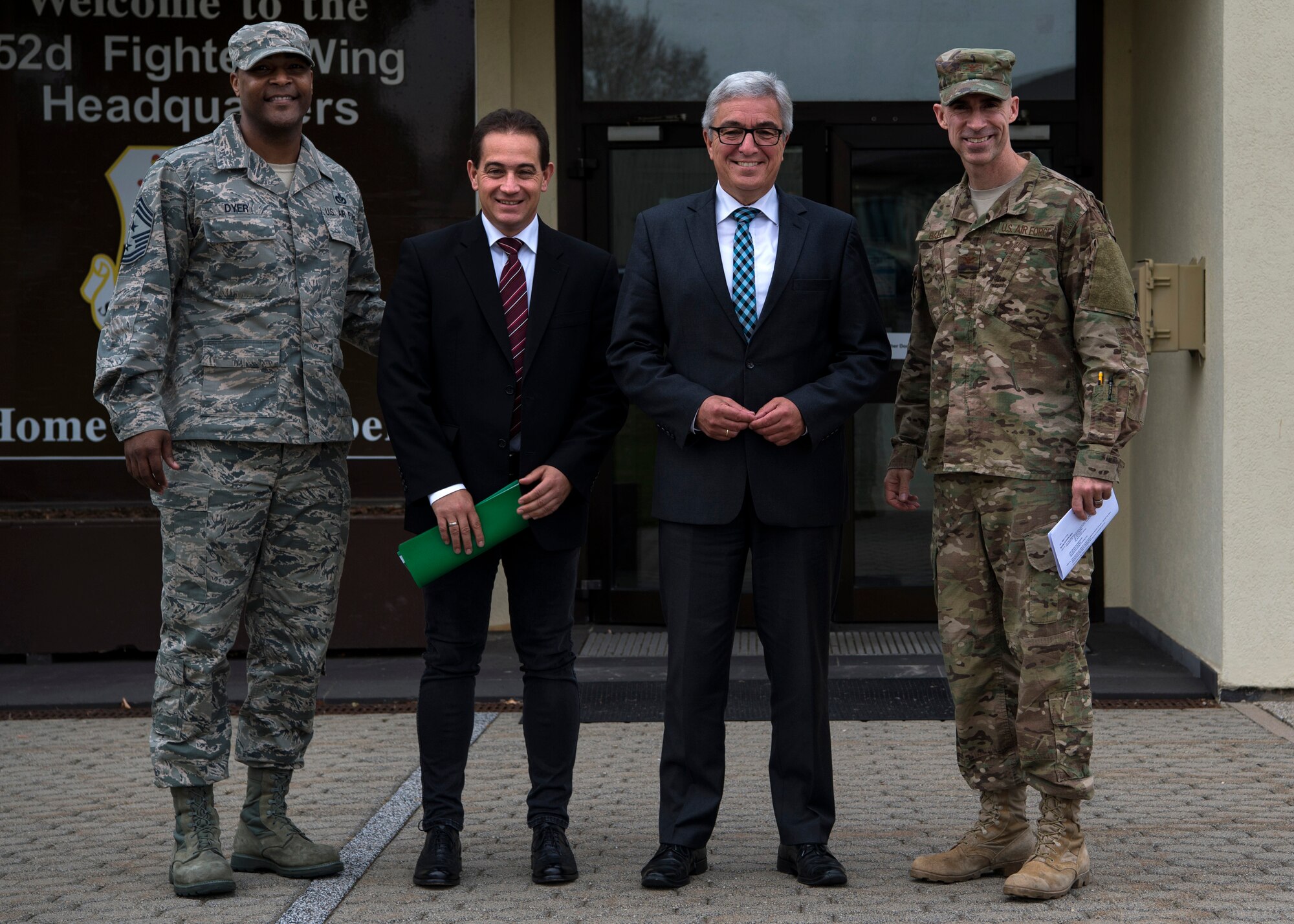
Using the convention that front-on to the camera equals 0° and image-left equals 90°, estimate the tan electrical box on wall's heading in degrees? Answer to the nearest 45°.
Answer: approximately 90°

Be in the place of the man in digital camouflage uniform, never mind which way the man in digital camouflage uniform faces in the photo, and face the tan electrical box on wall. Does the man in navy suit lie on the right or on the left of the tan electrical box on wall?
right

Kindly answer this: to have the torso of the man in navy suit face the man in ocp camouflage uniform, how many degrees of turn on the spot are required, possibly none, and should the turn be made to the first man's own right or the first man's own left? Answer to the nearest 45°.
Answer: approximately 90° to the first man's own left

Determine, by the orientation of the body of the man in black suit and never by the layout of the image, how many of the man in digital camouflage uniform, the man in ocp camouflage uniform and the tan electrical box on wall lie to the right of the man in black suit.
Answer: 1

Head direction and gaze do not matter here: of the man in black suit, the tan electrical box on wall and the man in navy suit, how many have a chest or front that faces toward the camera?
2

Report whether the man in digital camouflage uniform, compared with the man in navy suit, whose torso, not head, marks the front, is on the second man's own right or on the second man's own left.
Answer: on the second man's own right

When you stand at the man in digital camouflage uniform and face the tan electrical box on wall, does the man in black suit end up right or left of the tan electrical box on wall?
right

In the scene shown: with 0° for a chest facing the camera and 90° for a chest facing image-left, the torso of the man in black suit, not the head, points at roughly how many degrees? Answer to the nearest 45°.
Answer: approximately 0°

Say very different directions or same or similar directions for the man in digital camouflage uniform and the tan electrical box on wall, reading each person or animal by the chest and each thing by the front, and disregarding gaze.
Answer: very different directions

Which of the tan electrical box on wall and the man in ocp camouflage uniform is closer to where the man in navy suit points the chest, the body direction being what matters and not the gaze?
the man in ocp camouflage uniform
